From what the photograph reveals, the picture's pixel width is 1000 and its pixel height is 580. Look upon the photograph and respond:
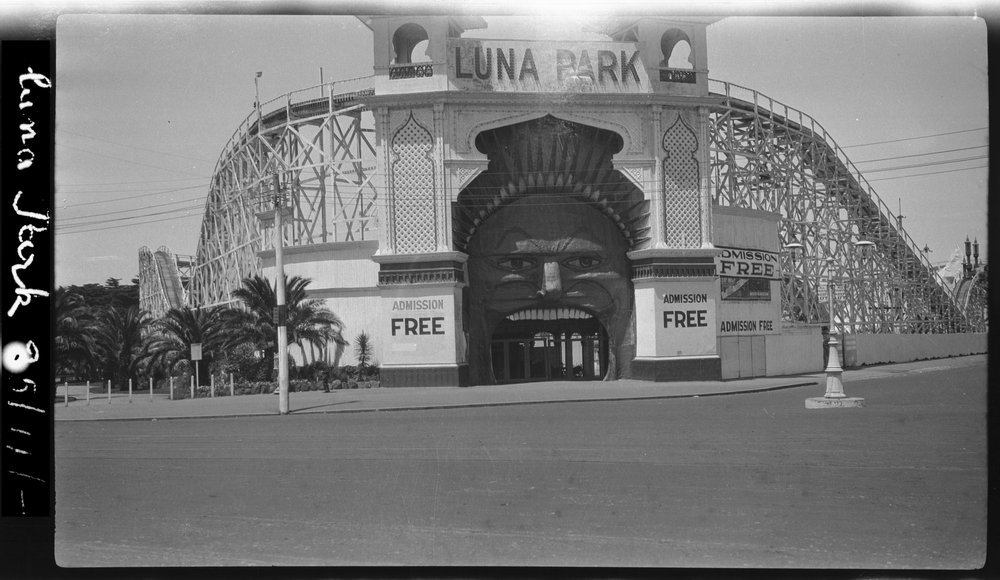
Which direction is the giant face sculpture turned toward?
toward the camera

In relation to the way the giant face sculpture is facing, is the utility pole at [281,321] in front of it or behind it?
in front

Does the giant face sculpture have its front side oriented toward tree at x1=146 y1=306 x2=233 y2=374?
no

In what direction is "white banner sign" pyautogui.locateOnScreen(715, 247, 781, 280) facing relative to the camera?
toward the camera

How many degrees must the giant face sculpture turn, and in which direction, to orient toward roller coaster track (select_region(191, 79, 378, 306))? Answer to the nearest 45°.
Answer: approximately 135° to its right

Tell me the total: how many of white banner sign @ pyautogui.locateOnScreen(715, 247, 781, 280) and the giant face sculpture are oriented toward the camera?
2

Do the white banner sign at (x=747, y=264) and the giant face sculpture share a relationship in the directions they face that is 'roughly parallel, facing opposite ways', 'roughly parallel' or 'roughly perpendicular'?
roughly parallel

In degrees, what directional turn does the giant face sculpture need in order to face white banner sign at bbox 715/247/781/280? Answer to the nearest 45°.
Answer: approximately 135° to its left

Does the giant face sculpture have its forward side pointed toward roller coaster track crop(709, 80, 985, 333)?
no
